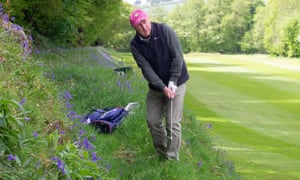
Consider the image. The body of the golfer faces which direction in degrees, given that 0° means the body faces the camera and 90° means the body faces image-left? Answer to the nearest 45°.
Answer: approximately 0°

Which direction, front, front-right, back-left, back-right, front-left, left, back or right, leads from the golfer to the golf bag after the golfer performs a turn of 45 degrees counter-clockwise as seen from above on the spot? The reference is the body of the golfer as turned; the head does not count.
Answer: back
